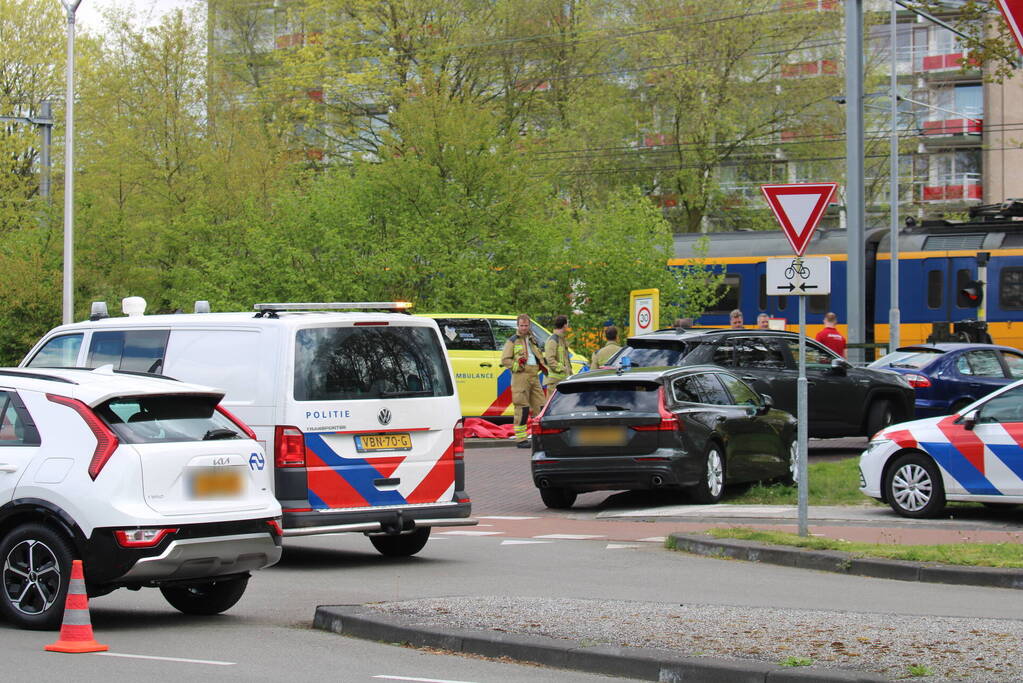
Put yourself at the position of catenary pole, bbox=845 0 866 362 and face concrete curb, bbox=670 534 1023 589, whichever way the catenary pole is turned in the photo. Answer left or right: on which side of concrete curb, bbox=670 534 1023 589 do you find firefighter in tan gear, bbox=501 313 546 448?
right

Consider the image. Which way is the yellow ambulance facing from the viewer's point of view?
to the viewer's right

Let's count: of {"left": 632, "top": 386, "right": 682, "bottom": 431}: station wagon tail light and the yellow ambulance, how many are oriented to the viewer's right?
1

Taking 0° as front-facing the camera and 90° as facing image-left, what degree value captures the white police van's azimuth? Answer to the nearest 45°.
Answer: approximately 135°

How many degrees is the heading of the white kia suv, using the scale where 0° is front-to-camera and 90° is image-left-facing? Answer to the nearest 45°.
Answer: approximately 135°

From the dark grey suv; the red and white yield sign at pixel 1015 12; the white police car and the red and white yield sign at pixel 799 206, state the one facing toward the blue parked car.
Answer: the dark grey suv

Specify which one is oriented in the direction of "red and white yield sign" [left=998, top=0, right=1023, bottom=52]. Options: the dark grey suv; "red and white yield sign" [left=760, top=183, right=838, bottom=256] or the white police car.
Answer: "red and white yield sign" [left=760, top=183, right=838, bottom=256]

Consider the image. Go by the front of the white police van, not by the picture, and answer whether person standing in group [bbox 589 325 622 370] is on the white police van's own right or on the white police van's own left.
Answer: on the white police van's own right

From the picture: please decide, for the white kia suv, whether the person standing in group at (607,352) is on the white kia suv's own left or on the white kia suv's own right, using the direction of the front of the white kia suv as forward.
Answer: on the white kia suv's own right

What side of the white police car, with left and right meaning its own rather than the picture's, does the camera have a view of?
left

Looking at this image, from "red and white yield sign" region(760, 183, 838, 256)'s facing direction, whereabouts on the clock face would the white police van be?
The white police van is roughly at 2 o'clock from the red and white yield sign.
